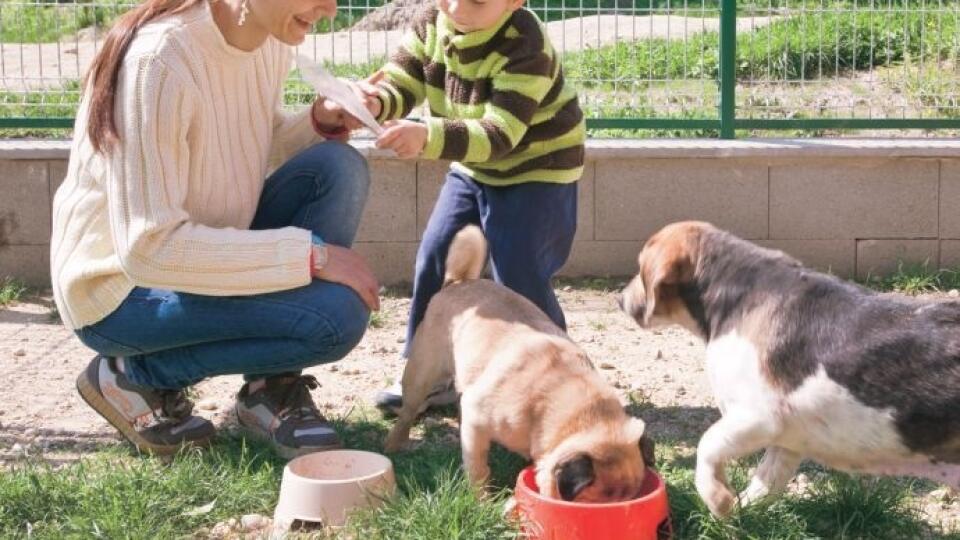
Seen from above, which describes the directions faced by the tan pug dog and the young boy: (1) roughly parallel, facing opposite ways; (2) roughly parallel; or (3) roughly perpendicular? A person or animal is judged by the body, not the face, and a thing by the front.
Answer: roughly perpendicular

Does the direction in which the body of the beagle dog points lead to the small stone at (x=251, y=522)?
yes

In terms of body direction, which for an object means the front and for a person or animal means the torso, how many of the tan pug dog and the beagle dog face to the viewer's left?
1

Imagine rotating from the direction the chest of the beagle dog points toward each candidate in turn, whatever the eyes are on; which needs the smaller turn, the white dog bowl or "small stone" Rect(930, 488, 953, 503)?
the white dog bowl

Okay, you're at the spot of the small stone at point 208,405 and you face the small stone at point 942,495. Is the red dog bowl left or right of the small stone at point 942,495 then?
right

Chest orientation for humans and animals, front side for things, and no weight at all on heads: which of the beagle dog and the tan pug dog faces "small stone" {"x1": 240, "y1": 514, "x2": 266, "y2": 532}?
the beagle dog

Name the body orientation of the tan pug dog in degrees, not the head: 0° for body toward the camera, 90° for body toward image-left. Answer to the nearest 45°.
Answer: approximately 315°

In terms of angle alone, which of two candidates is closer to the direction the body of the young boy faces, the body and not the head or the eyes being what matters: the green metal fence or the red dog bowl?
the red dog bowl

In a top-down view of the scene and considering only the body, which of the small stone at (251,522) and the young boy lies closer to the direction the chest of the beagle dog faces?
the small stone

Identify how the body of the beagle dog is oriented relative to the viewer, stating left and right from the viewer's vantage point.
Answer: facing to the left of the viewer
